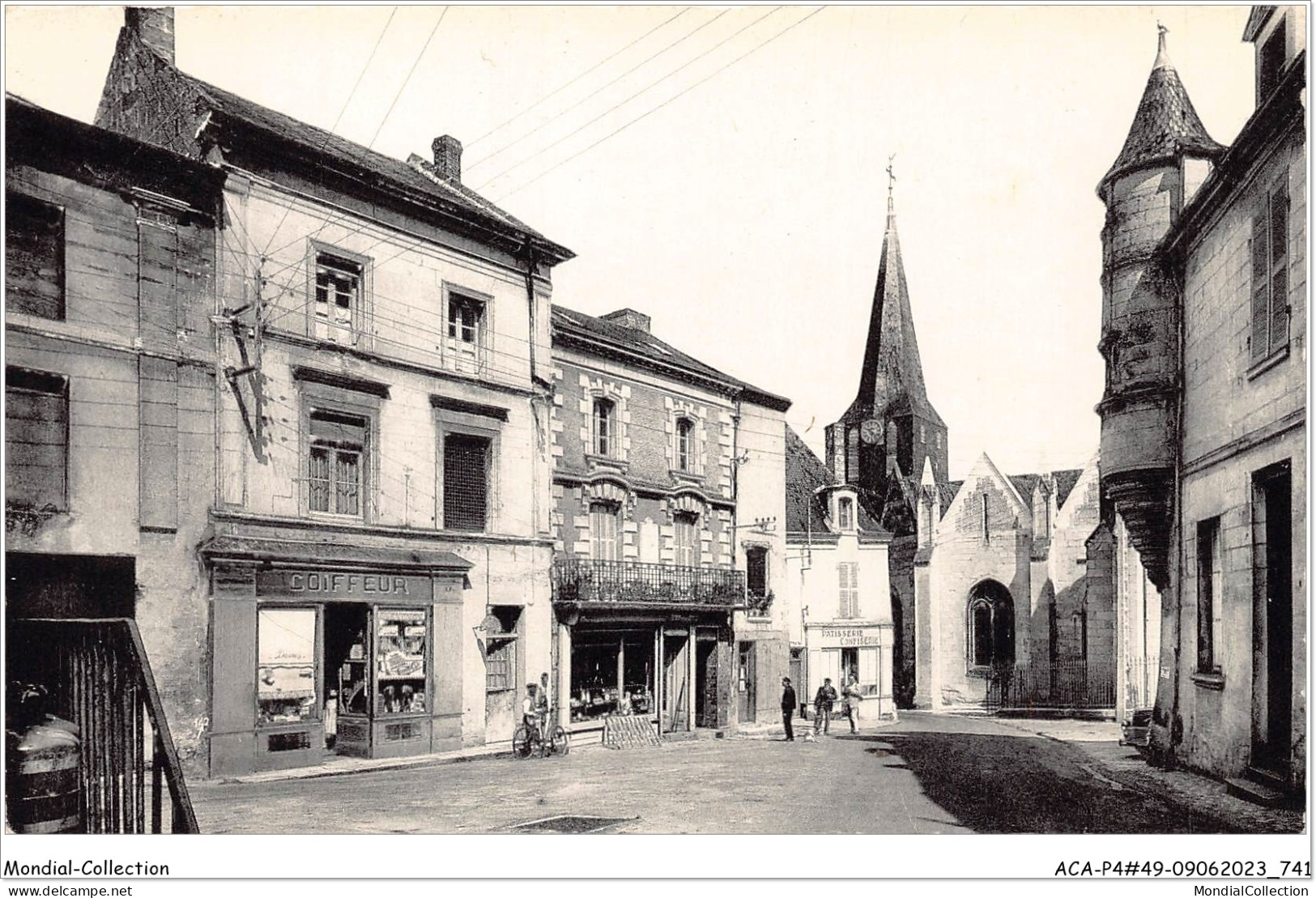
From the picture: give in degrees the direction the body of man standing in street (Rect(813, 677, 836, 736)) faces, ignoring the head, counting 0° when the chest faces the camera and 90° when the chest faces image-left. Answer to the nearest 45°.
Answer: approximately 0°

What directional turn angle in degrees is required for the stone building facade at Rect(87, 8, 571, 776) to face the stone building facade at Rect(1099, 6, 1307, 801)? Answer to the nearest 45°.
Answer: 0° — it already faces it

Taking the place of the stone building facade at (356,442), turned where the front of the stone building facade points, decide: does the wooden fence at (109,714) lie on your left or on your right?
on your right

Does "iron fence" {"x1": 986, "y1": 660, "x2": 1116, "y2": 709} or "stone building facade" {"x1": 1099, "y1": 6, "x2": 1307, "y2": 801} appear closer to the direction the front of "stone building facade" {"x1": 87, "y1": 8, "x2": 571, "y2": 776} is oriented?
the stone building facade

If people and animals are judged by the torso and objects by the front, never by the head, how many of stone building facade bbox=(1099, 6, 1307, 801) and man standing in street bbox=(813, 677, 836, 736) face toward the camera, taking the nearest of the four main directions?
1

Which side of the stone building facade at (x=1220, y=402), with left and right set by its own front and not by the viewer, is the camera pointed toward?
left

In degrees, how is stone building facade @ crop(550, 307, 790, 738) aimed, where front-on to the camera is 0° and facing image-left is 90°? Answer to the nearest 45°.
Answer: approximately 315°
